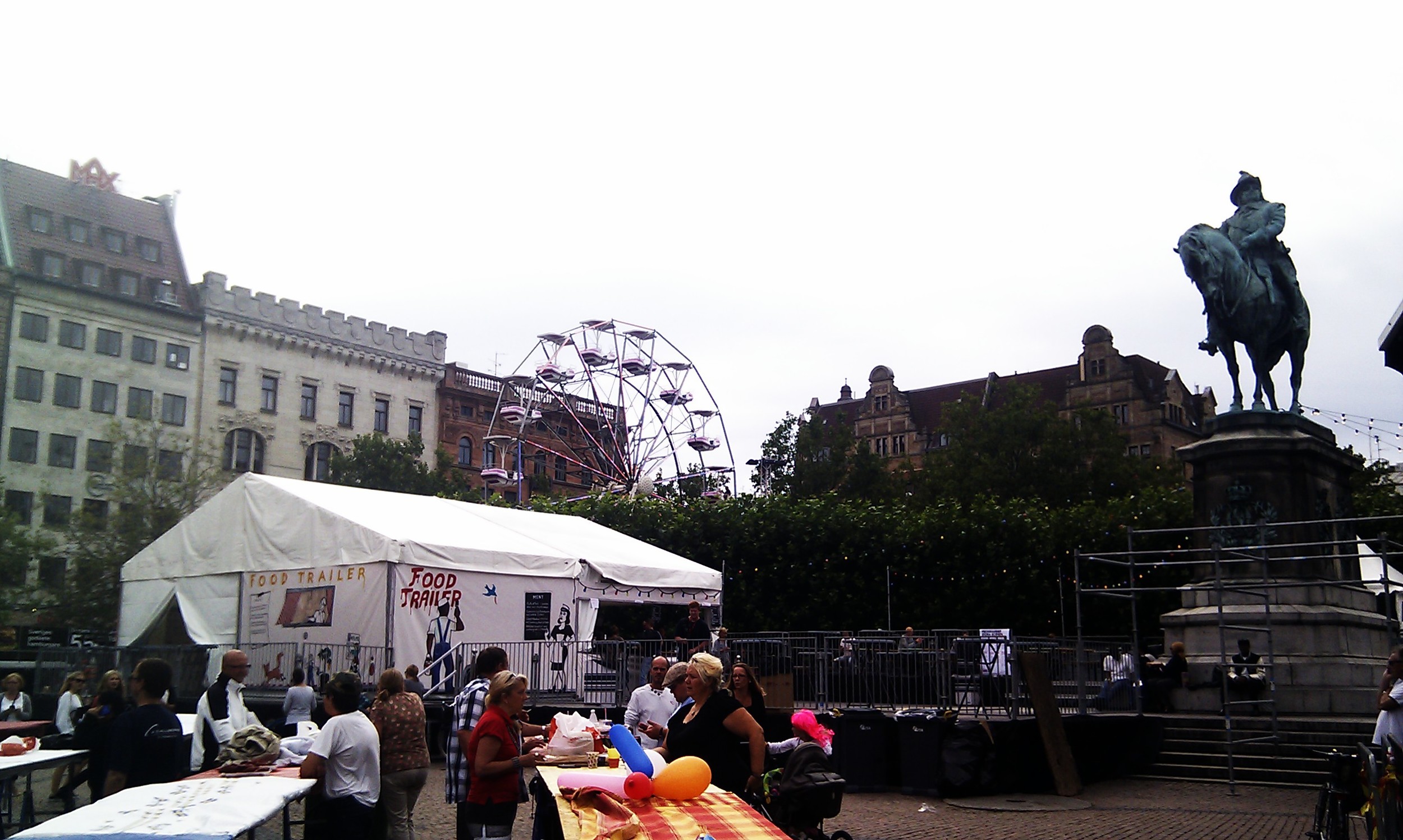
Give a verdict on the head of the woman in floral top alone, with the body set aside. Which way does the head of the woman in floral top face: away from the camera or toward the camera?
away from the camera

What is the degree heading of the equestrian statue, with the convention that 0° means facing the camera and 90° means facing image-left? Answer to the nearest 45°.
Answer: approximately 45°

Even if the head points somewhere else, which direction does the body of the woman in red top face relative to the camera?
to the viewer's right

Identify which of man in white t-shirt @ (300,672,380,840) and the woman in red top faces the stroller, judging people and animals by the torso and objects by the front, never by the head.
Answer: the woman in red top

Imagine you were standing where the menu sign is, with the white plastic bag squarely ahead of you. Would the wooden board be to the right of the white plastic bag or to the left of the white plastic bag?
left

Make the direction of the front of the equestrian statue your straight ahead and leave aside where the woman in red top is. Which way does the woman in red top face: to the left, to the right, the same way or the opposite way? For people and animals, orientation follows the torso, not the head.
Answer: the opposite way

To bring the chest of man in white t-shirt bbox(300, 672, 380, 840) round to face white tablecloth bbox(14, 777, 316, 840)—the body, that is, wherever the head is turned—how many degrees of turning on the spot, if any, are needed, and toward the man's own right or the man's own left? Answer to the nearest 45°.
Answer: approximately 90° to the man's own left

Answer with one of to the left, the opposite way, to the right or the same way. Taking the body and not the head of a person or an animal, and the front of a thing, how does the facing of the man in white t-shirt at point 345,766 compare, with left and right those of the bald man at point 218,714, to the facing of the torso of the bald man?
the opposite way

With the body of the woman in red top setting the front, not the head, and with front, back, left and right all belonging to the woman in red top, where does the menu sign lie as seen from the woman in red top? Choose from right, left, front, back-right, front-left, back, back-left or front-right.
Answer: left

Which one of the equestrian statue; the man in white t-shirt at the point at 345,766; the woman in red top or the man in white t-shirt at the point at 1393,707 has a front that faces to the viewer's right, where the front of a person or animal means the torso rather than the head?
the woman in red top

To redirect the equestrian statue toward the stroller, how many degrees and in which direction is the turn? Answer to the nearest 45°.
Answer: approximately 45° to its left

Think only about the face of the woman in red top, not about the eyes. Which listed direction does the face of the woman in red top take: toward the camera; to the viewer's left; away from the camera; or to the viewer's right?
to the viewer's right

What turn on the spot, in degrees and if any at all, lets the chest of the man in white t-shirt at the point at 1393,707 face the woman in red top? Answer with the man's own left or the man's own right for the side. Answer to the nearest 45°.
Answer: approximately 45° to the man's own left

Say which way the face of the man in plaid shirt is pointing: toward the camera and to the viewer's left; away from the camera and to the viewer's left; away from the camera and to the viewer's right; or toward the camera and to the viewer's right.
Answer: away from the camera and to the viewer's right

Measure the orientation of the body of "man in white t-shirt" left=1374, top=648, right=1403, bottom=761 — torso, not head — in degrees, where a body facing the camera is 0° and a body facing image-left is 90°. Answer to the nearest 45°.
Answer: approximately 90°
